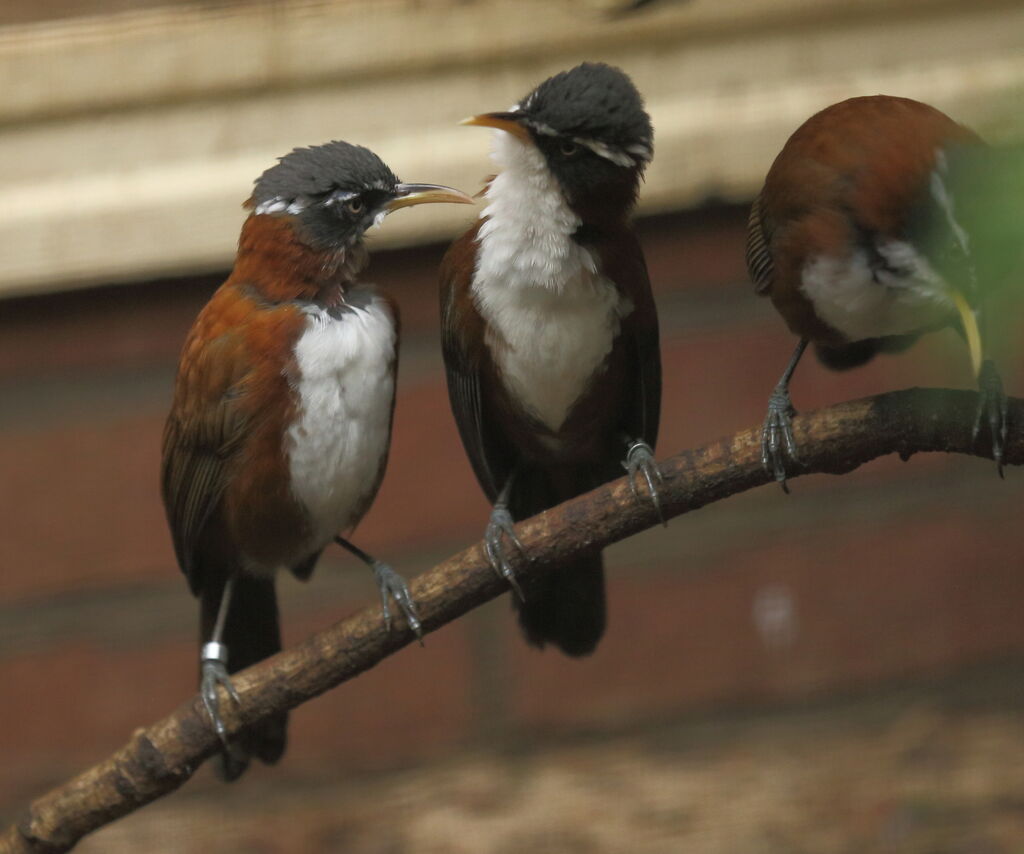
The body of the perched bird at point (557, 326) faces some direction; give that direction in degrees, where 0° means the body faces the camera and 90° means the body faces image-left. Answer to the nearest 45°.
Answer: approximately 0°

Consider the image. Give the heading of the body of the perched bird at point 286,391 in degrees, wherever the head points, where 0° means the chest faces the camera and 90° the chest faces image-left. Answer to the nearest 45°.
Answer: approximately 315°
